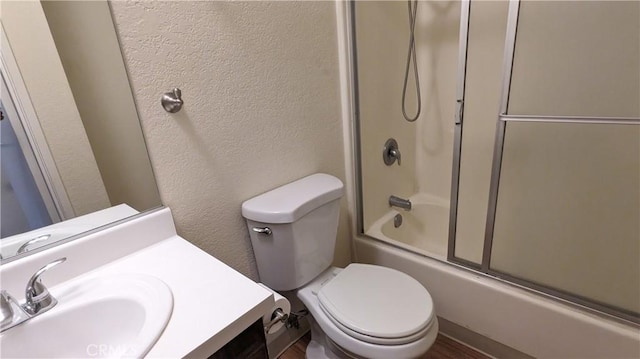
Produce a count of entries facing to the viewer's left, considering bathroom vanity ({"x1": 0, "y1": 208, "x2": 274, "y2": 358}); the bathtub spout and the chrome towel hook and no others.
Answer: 0

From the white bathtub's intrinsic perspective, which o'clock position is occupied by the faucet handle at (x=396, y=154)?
The faucet handle is roughly at 3 o'clock from the white bathtub.

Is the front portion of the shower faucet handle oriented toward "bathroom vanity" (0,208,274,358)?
no

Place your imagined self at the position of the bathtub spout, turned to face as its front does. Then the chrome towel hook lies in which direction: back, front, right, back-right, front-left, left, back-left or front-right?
right

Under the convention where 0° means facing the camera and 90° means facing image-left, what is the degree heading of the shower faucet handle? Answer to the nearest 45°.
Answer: approximately 315°

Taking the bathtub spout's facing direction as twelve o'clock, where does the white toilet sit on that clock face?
The white toilet is roughly at 2 o'clock from the bathtub spout.

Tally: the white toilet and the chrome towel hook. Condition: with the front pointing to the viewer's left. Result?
0

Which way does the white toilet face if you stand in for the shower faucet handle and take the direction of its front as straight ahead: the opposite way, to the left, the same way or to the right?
the same way

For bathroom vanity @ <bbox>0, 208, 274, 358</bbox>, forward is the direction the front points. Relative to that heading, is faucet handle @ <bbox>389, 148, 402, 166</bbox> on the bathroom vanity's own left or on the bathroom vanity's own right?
on the bathroom vanity's own left

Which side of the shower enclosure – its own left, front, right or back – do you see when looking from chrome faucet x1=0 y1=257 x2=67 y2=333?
front

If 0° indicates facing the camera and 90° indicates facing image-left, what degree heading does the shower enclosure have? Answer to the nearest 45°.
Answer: approximately 45°

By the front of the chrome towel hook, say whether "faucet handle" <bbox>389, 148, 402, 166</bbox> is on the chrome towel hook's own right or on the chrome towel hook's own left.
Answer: on the chrome towel hook's own left

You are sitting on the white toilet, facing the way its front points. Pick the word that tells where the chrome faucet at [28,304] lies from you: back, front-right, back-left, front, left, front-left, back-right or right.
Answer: right

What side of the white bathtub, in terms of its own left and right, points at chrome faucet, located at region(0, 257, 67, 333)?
front
